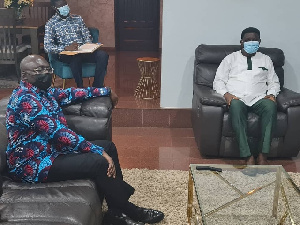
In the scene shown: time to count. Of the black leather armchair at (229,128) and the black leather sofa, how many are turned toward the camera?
1

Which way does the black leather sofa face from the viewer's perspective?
to the viewer's right

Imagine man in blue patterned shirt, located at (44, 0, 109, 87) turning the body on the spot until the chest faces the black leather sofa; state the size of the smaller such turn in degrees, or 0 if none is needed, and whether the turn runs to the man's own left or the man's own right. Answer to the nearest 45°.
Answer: approximately 45° to the man's own right

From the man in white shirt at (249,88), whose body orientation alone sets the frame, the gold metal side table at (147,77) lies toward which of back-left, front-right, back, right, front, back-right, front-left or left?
back-right

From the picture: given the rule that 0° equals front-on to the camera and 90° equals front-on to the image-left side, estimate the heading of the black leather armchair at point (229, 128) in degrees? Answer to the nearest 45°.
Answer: approximately 0°

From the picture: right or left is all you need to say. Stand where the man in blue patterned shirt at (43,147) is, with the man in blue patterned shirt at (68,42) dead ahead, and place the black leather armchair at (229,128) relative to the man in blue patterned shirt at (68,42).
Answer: right

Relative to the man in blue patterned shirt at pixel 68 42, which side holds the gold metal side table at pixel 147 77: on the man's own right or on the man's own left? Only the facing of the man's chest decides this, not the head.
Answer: on the man's own left

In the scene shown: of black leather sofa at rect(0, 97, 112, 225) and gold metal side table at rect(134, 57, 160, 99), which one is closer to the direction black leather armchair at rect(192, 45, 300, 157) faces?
the black leather sofa

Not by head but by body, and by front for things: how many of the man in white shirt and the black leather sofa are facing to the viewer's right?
1
